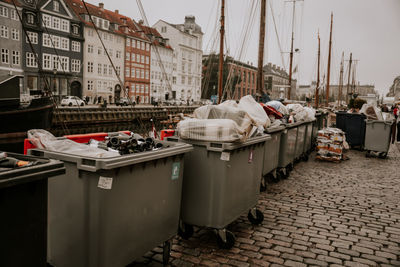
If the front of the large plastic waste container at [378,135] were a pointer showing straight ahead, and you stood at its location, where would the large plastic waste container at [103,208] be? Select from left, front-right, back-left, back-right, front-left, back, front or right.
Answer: front

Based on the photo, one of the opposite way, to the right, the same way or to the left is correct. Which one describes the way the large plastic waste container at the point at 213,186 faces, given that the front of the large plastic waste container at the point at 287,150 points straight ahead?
the same way

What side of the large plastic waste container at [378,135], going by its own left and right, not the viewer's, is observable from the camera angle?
front

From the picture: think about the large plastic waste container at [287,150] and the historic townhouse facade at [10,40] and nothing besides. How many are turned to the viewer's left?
0

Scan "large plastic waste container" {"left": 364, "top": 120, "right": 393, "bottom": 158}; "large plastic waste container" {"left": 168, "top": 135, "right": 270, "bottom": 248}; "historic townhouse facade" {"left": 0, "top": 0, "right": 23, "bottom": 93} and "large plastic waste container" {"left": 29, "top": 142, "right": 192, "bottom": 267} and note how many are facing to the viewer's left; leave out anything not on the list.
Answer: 0

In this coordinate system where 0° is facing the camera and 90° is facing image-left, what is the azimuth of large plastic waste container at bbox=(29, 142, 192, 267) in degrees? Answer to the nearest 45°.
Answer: approximately 315°

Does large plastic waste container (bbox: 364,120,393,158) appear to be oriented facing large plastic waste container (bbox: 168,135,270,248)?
yes

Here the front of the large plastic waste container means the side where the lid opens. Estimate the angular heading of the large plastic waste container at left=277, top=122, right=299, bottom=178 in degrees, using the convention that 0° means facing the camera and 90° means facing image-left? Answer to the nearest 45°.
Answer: approximately 315°

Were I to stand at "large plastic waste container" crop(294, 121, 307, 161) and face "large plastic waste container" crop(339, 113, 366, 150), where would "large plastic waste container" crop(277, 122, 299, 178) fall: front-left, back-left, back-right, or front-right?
back-right

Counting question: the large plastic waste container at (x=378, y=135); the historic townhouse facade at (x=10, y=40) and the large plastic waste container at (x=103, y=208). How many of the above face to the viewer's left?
0

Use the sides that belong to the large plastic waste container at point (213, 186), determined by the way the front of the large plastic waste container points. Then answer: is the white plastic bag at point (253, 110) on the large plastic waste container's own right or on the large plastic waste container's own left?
on the large plastic waste container's own left

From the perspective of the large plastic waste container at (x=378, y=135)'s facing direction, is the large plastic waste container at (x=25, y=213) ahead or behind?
ahead

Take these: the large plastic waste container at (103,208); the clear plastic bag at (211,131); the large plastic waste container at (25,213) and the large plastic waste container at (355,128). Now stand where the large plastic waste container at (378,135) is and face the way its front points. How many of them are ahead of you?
3

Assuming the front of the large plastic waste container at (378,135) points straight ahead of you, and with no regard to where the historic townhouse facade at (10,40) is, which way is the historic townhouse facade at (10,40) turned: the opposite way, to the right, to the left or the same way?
to the left

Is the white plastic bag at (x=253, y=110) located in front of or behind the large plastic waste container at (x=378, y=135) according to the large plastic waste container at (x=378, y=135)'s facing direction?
in front

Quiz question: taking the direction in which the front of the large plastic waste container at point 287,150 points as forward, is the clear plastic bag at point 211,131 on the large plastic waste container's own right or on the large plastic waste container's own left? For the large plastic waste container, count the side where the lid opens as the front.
on the large plastic waste container's own right

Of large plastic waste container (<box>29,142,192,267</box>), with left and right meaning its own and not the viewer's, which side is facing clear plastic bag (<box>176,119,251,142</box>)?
left

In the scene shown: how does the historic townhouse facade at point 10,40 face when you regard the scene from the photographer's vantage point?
facing the viewer and to the right of the viewer
